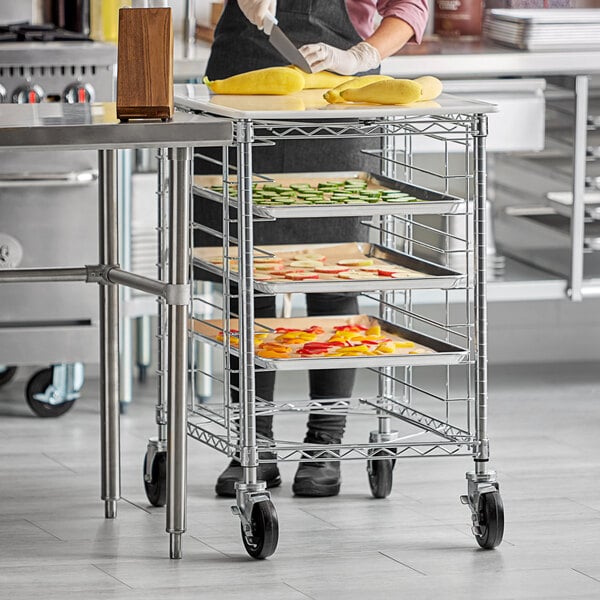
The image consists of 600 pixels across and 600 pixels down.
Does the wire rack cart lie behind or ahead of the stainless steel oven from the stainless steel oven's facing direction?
ahead

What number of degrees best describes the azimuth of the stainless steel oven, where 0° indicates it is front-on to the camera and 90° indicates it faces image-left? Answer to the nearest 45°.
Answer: approximately 0°

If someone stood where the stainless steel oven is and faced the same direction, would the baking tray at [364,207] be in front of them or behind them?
in front

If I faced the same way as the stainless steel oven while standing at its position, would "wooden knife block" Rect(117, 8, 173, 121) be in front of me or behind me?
in front

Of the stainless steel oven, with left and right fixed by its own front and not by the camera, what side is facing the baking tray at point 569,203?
left

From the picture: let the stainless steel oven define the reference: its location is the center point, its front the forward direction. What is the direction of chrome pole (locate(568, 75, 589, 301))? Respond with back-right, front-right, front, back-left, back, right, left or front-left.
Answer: left
